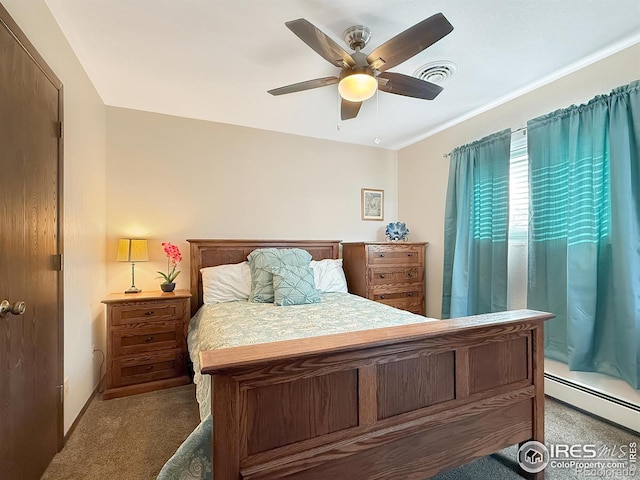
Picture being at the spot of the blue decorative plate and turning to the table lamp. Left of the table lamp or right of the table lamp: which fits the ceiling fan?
left

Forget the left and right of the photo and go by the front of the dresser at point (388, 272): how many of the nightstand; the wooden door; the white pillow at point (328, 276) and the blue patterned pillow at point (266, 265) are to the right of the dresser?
4

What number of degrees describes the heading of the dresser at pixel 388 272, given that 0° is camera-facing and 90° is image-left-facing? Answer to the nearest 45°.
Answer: approximately 315°

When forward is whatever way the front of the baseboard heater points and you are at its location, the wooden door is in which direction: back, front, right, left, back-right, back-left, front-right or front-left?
front

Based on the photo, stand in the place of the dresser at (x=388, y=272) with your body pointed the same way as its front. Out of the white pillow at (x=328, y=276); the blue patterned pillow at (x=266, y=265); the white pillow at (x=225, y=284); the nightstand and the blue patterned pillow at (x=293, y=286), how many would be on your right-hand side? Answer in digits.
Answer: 5

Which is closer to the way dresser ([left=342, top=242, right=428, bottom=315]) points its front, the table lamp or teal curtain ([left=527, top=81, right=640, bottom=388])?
the teal curtain

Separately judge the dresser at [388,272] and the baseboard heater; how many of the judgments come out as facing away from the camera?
0

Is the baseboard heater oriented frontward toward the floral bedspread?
yes

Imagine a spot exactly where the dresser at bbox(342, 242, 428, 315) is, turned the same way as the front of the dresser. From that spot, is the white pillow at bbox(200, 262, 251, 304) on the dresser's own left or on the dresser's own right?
on the dresser's own right

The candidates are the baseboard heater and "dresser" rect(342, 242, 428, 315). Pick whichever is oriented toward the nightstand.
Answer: the baseboard heater
